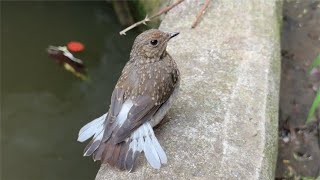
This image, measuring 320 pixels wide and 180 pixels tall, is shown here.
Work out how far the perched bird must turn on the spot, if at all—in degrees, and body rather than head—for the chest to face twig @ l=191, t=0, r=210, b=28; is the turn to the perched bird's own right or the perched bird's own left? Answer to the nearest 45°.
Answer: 0° — it already faces it

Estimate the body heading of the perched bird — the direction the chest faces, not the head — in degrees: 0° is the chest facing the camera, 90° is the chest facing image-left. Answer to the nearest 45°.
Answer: approximately 225°

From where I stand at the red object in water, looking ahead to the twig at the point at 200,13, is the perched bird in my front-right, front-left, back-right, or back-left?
front-right

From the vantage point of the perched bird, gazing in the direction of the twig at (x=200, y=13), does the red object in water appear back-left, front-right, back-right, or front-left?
front-left

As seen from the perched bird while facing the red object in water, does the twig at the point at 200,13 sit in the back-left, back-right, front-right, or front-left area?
front-right

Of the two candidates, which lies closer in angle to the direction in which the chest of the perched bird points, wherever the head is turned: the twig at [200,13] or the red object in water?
the twig

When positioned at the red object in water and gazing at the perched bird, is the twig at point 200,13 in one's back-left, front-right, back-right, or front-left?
front-left

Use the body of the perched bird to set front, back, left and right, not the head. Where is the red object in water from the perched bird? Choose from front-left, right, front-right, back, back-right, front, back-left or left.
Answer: front-left
